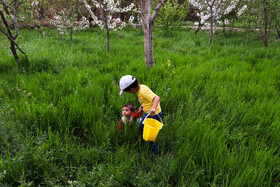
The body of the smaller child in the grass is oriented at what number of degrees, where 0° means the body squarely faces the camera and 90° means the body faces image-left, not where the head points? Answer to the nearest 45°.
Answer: approximately 45°

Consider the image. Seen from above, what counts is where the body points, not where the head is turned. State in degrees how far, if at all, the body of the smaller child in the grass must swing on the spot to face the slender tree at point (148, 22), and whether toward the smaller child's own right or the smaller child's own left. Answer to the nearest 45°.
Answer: approximately 135° to the smaller child's own right

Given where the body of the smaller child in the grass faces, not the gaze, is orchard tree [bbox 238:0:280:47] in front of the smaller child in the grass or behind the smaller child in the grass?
behind
